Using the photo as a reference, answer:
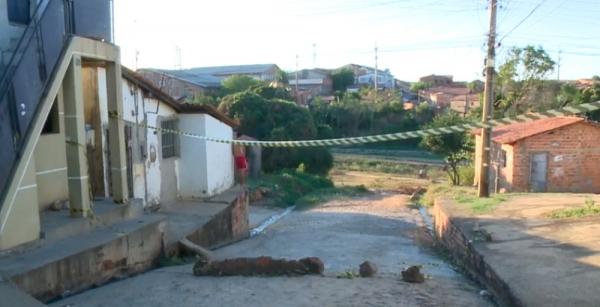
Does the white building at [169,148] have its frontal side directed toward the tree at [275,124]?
no

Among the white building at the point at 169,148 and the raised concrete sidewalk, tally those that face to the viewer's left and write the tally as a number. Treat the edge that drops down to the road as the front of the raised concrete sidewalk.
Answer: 0

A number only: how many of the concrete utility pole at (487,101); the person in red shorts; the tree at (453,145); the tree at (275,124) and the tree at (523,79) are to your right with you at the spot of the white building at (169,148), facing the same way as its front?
0

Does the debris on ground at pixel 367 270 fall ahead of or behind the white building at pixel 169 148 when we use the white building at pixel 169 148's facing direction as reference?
ahead

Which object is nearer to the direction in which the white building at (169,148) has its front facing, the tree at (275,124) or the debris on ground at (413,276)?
the debris on ground

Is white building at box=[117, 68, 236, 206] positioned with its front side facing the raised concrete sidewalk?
no

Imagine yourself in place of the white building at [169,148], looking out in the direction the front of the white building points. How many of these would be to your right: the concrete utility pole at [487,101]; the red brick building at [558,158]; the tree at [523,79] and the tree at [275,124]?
0

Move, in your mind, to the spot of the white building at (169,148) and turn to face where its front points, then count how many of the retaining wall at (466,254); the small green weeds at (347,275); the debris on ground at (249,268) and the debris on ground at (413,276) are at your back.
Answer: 0

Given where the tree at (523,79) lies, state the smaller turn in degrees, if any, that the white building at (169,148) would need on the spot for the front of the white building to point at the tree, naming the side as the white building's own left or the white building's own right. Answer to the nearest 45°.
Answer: approximately 90° to the white building's own left

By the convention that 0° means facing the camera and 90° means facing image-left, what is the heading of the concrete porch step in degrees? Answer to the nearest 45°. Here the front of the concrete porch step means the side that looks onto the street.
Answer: approximately 315°

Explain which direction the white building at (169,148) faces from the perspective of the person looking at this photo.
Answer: facing the viewer and to the right of the viewer
